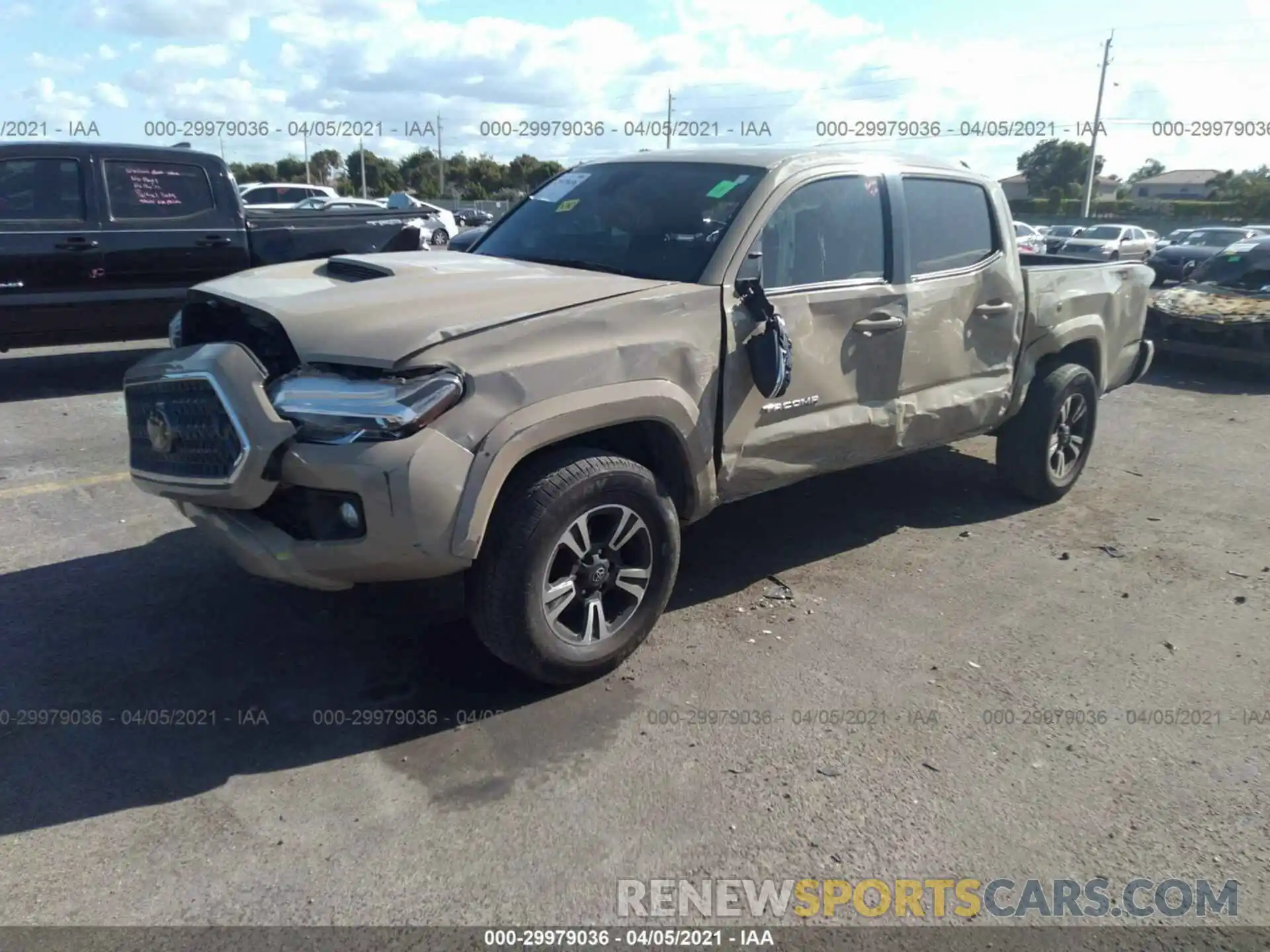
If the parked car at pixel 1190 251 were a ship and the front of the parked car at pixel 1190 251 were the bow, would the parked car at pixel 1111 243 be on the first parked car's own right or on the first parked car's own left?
on the first parked car's own right

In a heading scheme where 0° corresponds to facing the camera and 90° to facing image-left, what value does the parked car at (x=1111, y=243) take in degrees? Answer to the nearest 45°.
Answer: approximately 45°

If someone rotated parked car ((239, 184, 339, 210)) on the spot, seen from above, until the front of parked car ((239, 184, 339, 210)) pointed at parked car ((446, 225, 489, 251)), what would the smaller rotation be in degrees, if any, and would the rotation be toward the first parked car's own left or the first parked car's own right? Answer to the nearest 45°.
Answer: approximately 90° to the first parked car's own left

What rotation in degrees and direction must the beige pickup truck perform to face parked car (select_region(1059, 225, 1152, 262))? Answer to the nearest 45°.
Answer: approximately 180°

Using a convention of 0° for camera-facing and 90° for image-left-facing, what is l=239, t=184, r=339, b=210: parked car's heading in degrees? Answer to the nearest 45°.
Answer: approximately 90°

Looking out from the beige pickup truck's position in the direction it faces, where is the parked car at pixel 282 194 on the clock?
The parked car is roughly at 4 o'clock from the beige pickup truck.

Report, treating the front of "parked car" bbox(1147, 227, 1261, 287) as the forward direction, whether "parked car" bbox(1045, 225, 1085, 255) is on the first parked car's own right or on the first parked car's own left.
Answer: on the first parked car's own right
